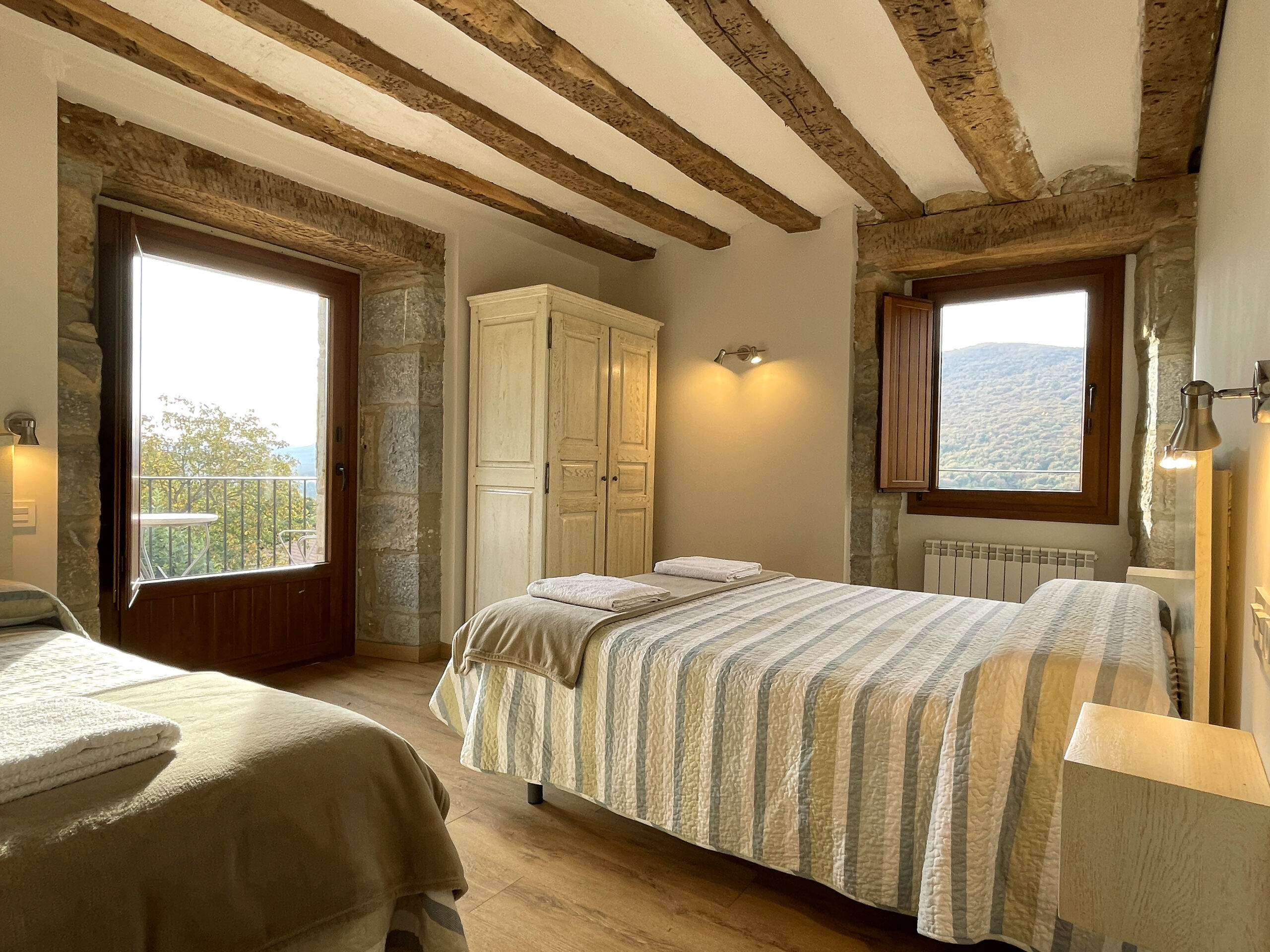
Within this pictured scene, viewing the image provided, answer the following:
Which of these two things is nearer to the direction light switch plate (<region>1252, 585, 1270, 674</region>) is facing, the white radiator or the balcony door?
the balcony door

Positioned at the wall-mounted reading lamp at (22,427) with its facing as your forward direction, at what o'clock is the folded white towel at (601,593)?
The folded white towel is roughly at 12 o'clock from the wall-mounted reading lamp.

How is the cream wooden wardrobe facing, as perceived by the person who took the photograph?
facing the viewer and to the right of the viewer

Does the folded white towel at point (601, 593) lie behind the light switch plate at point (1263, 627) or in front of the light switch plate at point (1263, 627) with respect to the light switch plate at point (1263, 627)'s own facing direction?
in front

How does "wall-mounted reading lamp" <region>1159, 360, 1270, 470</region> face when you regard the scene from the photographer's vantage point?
facing to the left of the viewer

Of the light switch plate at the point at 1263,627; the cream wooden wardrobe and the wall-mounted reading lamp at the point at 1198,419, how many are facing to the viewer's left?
2

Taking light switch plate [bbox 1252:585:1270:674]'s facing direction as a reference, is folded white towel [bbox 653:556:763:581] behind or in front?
in front

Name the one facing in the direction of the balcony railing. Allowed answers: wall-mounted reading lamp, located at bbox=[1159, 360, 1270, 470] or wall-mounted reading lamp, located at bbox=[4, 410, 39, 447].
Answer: wall-mounted reading lamp, located at bbox=[1159, 360, 1270, 470]

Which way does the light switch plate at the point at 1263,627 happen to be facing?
to the viewer's left

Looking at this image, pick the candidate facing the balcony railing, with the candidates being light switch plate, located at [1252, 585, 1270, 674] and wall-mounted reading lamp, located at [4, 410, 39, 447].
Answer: the light switch plate

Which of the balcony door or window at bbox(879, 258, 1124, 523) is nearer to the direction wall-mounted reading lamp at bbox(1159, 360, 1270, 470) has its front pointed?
the balcony door

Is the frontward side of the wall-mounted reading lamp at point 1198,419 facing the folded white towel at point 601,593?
yes

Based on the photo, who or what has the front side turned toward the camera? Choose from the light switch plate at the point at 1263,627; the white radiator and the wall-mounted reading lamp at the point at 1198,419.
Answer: the white radiator

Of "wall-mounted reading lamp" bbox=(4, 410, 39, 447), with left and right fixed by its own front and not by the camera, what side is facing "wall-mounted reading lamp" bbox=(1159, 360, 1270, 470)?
front
